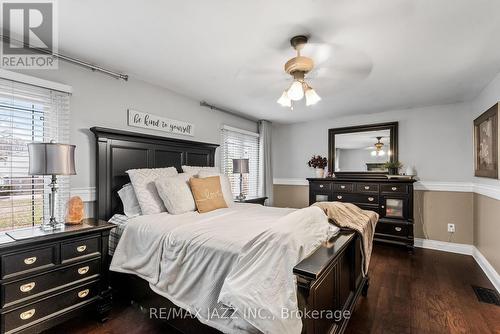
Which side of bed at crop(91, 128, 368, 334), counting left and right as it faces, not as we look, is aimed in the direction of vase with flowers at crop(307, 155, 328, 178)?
left

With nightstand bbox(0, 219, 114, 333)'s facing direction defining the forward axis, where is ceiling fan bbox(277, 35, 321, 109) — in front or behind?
in front

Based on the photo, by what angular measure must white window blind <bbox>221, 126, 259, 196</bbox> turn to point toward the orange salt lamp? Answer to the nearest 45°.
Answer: approximately 90° to its right

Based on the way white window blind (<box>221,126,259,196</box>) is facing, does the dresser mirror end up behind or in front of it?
in front
